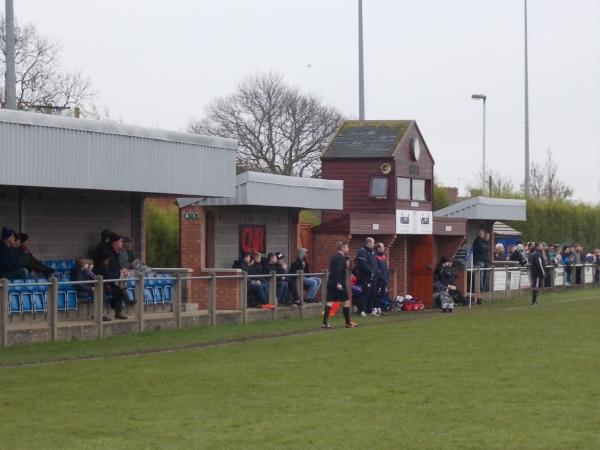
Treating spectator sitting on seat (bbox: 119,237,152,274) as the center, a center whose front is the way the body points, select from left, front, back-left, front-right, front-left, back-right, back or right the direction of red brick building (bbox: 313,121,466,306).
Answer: left

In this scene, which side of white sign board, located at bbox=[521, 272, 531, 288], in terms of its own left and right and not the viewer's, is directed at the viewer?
front

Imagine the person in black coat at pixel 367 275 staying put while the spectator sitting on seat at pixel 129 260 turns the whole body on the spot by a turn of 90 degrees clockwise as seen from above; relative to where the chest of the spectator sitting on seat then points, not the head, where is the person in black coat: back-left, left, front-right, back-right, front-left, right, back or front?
back

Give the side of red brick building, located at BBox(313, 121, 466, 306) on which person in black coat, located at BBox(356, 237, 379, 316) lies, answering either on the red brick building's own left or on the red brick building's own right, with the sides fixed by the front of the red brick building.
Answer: on the red brick building's own right

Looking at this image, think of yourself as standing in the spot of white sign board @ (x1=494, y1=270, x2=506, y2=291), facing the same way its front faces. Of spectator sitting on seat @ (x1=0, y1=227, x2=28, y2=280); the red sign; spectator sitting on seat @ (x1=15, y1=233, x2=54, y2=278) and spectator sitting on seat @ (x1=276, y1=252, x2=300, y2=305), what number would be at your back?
0

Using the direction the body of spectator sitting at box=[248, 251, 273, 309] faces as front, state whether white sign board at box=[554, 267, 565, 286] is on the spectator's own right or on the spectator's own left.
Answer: on the spectator's own left

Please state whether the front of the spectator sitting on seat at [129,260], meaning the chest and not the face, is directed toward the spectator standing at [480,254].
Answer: no

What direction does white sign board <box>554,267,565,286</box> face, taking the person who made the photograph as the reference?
facing the viewer

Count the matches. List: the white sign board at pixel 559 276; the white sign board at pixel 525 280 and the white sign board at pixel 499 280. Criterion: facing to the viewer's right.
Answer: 0

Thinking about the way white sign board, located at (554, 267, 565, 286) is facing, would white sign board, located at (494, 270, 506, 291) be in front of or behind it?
in front

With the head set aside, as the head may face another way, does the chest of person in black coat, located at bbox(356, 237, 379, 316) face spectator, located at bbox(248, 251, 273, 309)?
no

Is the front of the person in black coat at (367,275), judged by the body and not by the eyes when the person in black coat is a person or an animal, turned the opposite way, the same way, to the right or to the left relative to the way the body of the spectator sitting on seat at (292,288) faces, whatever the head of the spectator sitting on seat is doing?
the same way

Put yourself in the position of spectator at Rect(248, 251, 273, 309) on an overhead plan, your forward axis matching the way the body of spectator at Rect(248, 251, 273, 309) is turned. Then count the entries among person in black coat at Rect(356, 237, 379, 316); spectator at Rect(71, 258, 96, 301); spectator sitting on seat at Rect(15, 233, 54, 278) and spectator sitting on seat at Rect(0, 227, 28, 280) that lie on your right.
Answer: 3

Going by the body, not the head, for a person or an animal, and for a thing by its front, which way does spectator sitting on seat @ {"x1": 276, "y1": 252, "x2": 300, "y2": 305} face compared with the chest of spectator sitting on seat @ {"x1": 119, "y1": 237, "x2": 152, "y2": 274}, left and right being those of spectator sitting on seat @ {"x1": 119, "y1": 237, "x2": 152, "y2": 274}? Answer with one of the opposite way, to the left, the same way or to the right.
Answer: the same way
